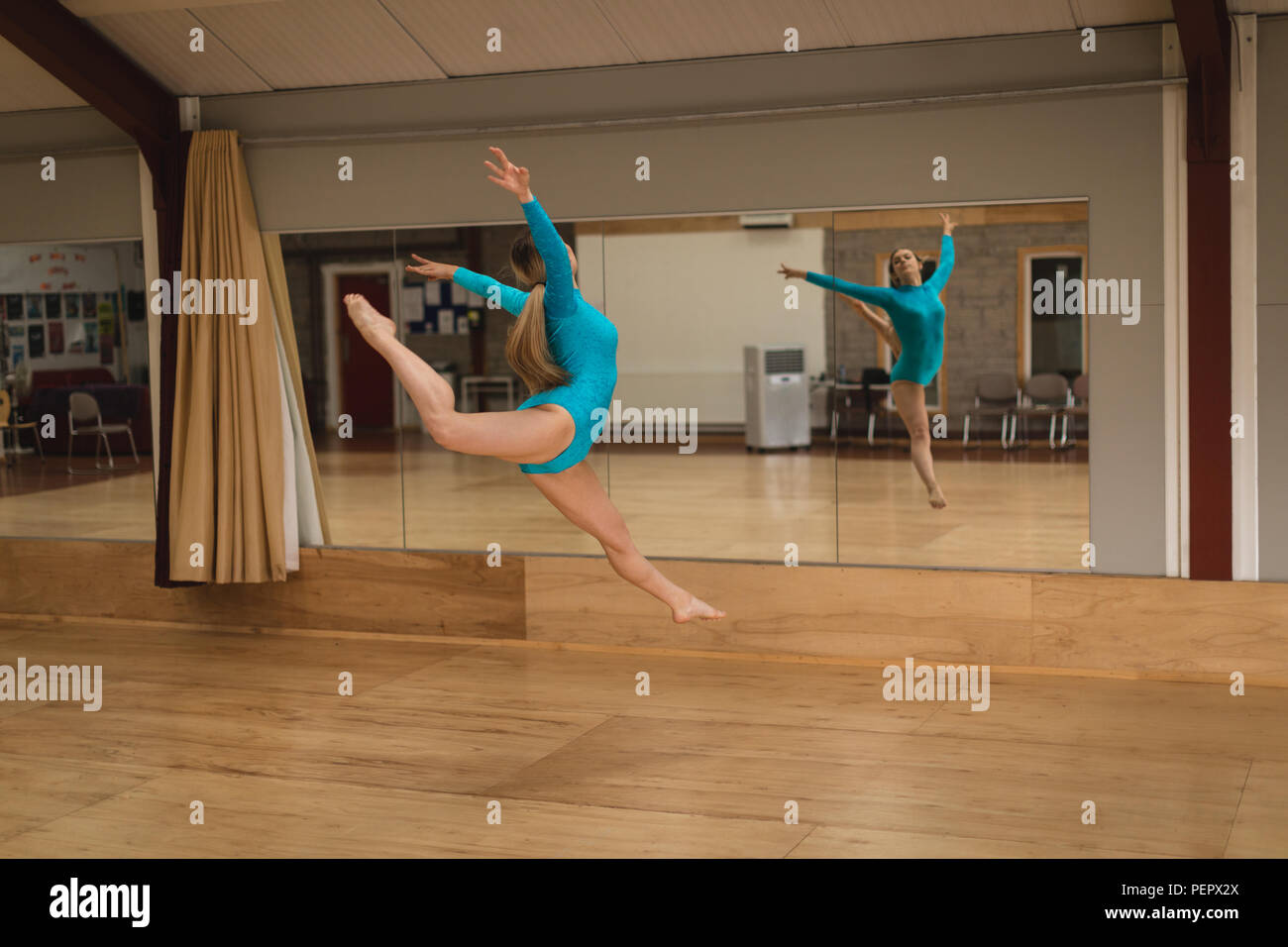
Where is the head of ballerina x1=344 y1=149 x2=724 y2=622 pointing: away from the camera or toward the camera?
away from the camera

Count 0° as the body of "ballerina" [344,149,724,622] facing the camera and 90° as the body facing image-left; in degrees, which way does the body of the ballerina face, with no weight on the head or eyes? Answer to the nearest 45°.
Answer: approximately 225°

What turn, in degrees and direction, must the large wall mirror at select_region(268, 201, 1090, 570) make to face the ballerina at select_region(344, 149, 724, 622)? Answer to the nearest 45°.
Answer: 0° — it already faces them

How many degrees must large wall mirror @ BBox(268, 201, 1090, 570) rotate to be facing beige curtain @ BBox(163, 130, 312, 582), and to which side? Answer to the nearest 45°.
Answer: approximately 90° to its right

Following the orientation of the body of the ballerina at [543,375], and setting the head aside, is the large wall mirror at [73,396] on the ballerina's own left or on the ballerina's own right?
on the ballerina's own left

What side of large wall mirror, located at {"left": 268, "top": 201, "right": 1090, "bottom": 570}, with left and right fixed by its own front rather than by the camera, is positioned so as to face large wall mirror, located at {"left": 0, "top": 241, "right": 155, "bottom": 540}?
right

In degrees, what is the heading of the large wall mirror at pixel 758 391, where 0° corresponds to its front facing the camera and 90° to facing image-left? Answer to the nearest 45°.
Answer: approximately 0°

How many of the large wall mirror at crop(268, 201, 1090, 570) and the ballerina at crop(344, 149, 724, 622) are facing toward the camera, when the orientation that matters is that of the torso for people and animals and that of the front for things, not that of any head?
1
